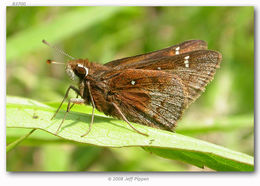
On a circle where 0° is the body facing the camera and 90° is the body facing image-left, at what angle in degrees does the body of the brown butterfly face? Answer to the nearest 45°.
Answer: approximately 90°
